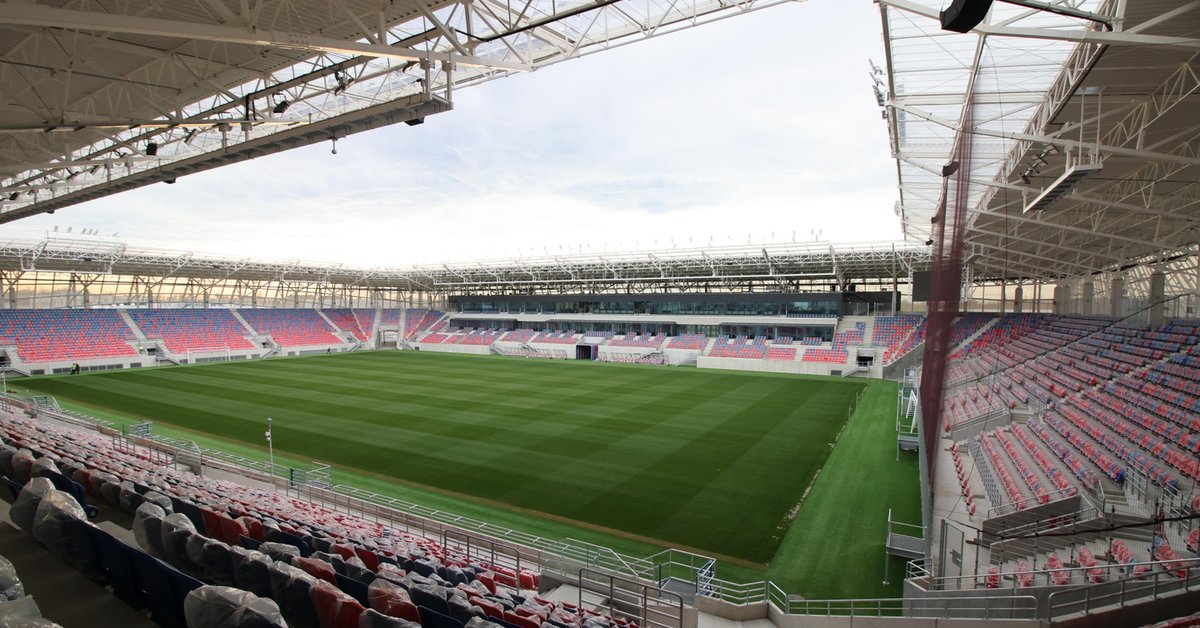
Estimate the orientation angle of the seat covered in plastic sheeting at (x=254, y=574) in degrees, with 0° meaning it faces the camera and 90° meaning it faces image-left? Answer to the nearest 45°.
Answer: approximately 225°

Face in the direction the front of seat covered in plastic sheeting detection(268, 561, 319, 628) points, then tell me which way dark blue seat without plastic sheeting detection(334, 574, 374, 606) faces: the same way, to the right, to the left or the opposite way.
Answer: the same way

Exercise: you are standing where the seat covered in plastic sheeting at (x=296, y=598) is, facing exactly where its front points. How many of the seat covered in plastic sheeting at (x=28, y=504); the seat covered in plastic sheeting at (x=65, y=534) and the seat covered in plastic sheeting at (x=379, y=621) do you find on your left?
2

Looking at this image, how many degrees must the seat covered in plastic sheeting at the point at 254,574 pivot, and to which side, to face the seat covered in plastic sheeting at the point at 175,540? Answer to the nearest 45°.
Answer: approximately 90° to its left

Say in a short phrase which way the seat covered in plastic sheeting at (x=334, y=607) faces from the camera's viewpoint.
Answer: facing away from the viewer and to the right of the viewer

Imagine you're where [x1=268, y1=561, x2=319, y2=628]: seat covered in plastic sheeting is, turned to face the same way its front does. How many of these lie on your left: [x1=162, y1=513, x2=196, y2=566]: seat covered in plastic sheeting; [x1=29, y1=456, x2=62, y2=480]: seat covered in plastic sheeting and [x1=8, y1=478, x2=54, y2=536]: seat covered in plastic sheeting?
3

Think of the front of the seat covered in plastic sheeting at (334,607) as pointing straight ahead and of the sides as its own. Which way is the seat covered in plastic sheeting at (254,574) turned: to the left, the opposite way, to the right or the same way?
the same way

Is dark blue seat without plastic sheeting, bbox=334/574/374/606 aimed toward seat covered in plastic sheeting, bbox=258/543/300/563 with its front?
no

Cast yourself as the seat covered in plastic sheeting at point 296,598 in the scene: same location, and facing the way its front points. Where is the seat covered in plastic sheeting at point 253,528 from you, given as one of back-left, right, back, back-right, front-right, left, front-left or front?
front-left

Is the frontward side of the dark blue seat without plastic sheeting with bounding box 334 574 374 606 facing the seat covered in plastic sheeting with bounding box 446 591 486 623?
no

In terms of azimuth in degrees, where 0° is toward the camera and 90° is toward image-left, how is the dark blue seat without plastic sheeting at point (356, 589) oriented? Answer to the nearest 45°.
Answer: approximately 225°

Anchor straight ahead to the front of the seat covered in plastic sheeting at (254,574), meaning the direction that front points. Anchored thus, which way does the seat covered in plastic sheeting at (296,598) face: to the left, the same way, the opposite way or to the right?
the same way

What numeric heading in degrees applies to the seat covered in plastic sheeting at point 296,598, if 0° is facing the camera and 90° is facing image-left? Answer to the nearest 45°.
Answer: approximately 225°

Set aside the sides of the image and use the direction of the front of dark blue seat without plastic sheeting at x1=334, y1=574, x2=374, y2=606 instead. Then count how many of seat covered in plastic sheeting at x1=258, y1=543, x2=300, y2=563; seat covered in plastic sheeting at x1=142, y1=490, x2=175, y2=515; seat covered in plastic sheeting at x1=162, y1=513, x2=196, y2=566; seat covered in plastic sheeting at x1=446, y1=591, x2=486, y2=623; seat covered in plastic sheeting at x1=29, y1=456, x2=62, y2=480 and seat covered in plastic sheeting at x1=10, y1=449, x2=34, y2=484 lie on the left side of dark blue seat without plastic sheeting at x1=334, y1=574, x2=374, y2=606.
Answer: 5

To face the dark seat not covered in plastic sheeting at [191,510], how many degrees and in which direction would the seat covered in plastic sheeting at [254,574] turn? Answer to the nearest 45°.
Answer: approximately 45° to its left

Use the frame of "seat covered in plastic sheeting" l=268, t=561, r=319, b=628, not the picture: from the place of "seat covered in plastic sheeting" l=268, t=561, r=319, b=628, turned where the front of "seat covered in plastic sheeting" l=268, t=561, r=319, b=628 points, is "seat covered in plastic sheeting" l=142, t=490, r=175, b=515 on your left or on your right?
on your left

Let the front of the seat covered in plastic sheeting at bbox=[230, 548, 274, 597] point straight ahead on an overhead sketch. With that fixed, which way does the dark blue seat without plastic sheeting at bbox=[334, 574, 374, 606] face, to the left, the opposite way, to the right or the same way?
the same way

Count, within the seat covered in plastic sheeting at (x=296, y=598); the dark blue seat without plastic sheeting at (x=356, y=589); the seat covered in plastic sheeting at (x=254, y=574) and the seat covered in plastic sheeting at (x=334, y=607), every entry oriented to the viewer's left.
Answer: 0
